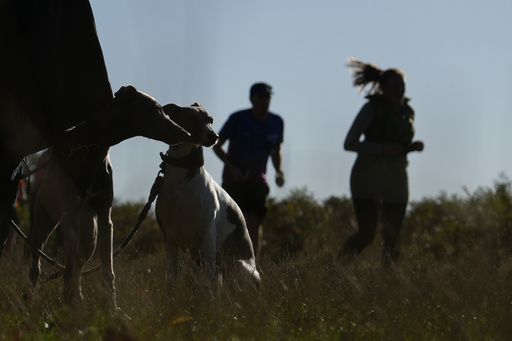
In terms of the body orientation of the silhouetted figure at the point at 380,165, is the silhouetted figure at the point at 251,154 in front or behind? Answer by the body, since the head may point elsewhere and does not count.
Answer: behind

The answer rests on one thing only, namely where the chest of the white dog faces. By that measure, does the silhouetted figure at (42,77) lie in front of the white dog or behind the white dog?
in front

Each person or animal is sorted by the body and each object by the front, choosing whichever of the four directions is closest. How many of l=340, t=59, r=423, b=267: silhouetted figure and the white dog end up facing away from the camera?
0

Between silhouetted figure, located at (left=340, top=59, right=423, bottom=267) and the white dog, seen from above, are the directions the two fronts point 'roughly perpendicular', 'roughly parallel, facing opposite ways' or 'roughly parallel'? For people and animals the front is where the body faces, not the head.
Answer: roughly perpendicular

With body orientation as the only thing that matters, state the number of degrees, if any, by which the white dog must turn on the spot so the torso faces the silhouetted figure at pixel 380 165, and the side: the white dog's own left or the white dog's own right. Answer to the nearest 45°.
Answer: approximately 180°
